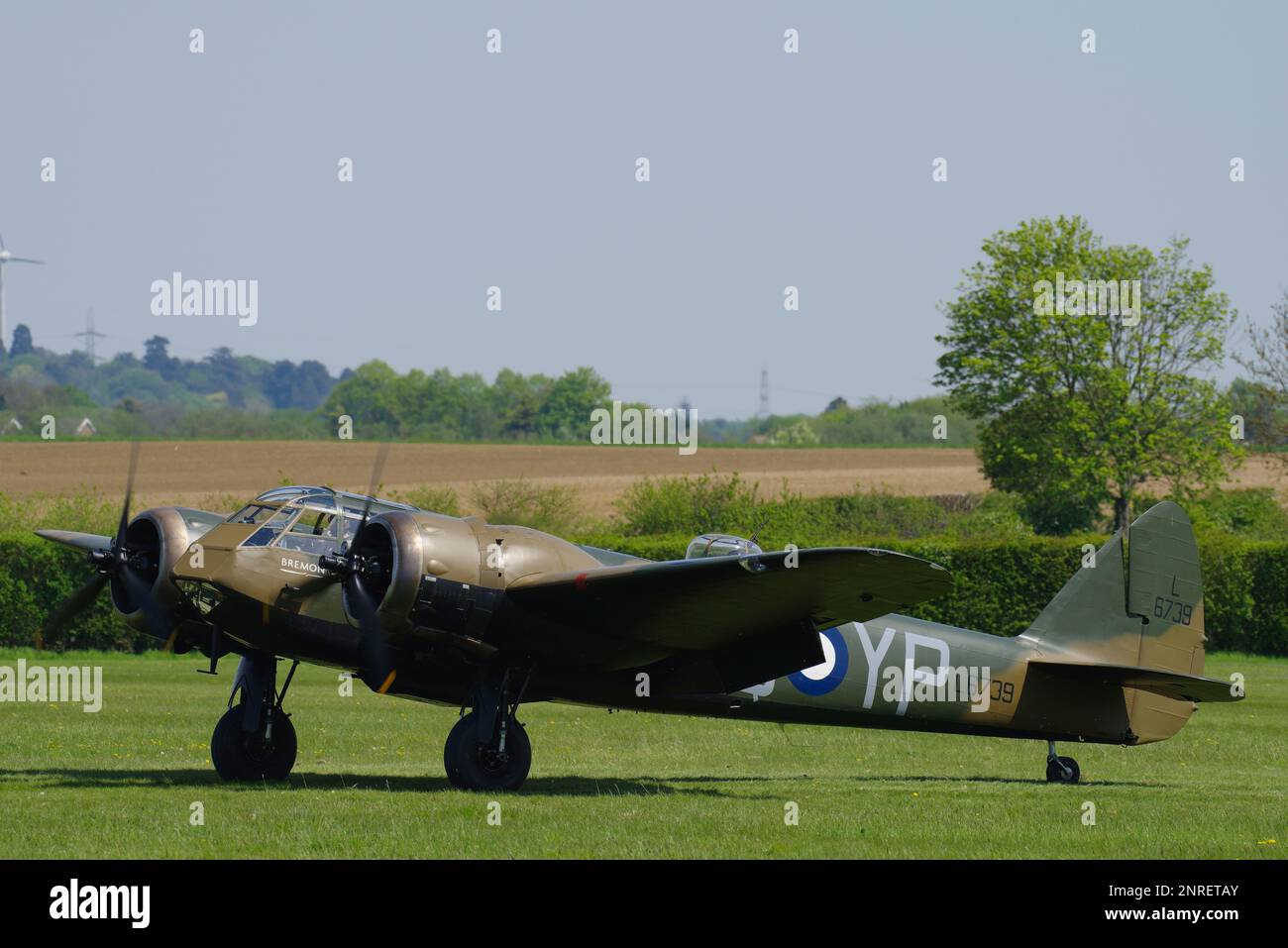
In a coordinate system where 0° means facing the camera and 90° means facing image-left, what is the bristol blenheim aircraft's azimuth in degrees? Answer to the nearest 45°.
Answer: approximately 45°

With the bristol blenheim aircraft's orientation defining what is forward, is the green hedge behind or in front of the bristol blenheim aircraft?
behind
